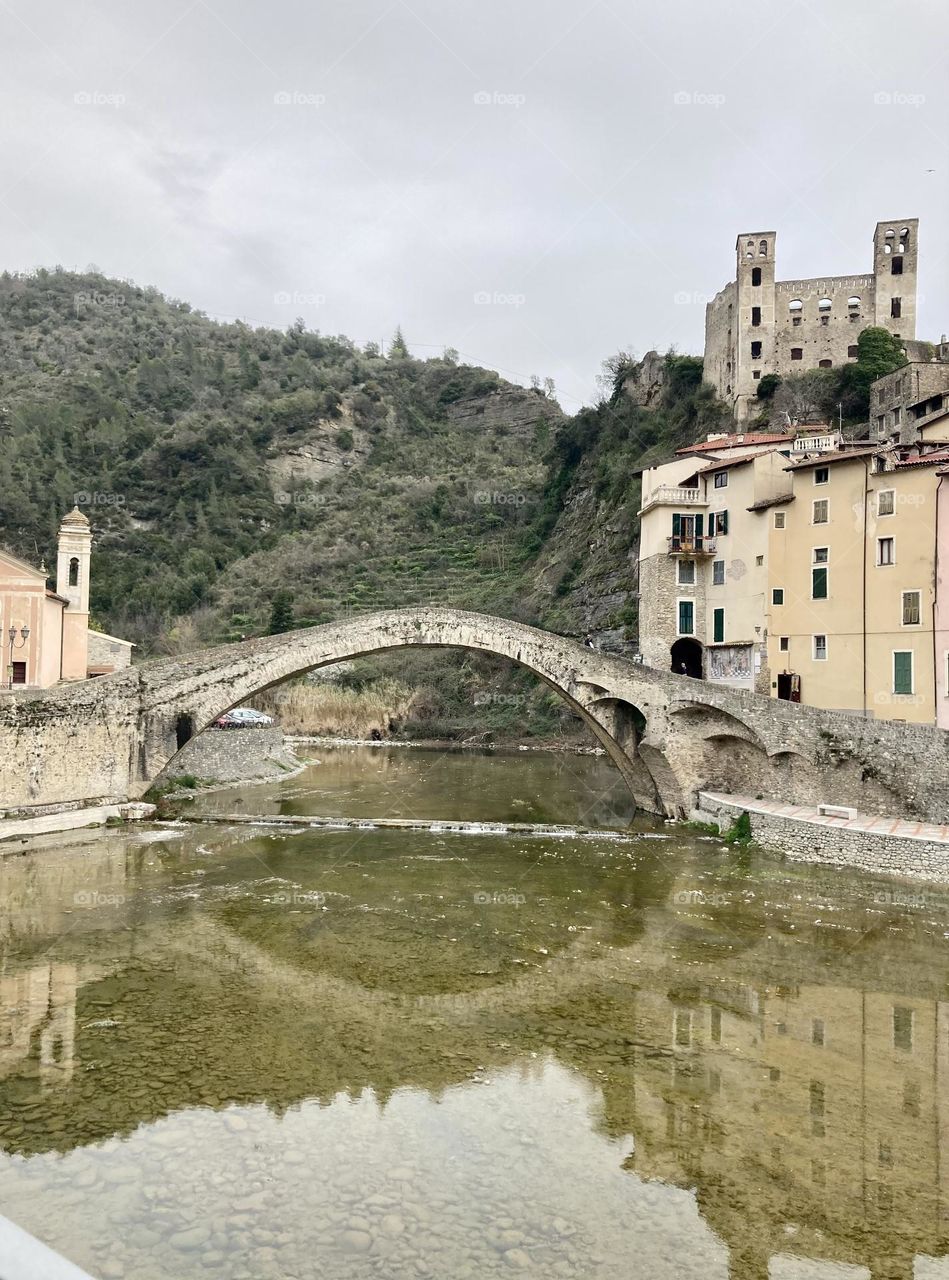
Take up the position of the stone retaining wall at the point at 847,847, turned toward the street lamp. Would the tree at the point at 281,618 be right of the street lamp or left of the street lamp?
right

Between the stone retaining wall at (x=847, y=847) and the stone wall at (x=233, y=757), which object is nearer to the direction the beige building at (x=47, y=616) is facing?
the stone retaining wall

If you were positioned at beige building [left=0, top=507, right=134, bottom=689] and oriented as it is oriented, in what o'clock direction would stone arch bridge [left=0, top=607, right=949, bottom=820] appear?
The stone arch bridge is roughly at 10 o'clock from the beige building.

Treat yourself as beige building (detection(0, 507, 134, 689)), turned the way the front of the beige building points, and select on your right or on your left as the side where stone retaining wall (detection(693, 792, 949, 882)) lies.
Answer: on your left

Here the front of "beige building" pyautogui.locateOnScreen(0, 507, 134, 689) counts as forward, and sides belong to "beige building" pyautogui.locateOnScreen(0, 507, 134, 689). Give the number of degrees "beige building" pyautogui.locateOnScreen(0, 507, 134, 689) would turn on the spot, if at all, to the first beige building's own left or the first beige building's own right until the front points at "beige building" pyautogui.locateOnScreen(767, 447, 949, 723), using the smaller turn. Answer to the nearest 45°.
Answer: approximately 45° to the first beige building's own left

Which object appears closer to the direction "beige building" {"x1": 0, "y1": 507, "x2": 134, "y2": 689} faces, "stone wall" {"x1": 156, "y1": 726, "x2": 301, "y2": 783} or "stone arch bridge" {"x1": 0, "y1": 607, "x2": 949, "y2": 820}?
the stone arch bridge

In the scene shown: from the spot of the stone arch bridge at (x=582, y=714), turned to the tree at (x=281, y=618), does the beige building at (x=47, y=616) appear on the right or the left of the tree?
left

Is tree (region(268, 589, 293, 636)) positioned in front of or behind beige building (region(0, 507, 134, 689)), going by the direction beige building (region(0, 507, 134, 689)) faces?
behind

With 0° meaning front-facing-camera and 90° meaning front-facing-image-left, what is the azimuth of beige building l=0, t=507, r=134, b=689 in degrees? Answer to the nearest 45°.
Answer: approximately 0°

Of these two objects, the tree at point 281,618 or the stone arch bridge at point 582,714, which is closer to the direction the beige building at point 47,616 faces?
the stone arch bridge
